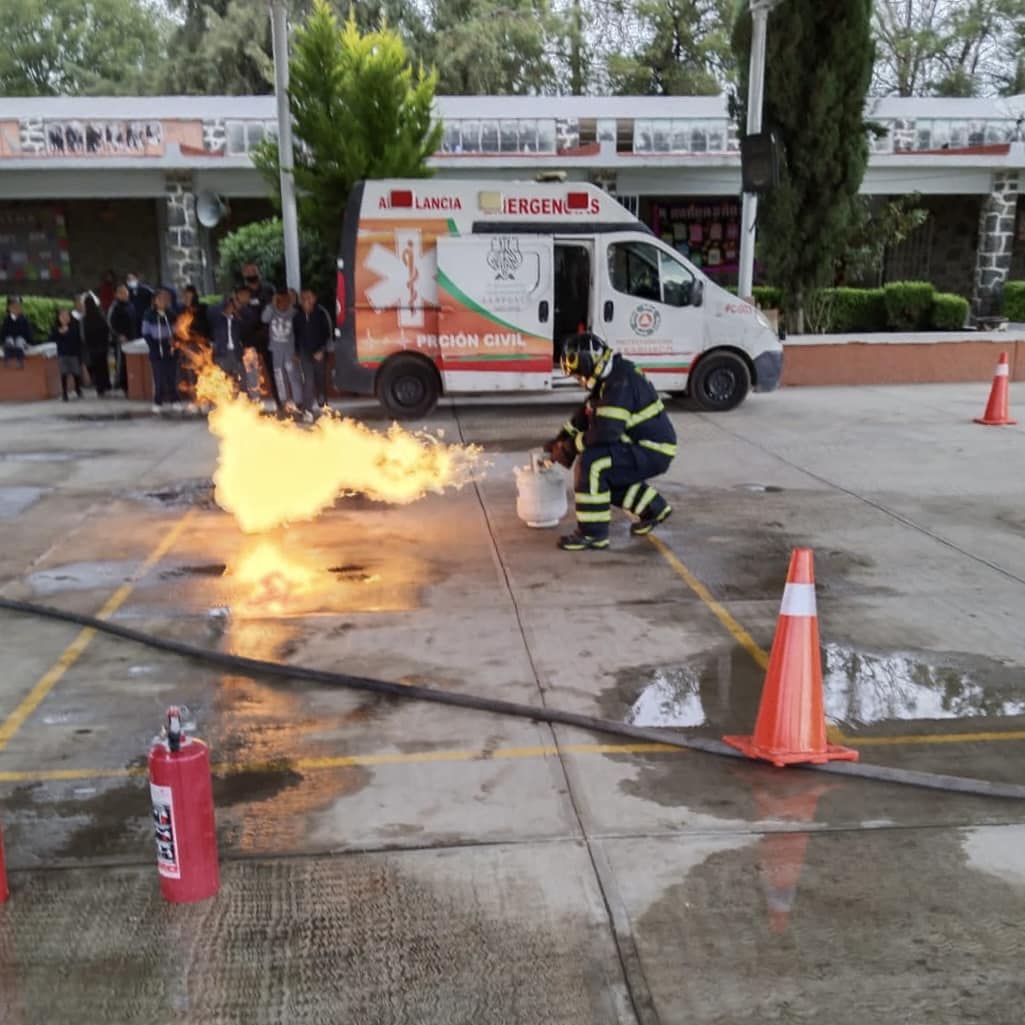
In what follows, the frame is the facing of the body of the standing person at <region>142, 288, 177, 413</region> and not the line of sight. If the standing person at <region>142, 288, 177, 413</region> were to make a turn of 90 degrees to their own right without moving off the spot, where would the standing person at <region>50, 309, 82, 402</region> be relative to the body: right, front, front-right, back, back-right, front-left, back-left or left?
front-right

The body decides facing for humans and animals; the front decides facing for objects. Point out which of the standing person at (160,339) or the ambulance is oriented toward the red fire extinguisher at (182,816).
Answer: the standing person

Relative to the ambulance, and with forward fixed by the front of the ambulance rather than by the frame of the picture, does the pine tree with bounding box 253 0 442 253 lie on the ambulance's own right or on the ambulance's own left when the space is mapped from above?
on the ambulance's own left

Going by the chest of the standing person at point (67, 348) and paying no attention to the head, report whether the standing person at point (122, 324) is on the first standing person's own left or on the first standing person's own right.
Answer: on the first standing person's own left

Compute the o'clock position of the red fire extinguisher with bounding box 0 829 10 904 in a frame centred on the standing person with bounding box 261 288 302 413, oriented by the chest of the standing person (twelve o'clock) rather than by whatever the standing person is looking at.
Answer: The red fire extinguisher is roughly at 12 o'clock from the standing person.

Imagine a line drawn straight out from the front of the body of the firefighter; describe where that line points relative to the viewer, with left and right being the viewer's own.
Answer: facing to the left of the viewer

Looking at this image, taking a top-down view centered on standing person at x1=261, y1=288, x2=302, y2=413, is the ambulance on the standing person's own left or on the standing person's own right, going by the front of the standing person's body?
on the standing person's own left

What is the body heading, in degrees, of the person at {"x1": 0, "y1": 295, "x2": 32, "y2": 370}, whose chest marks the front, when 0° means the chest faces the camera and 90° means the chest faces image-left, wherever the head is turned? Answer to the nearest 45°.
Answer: approximately 0°

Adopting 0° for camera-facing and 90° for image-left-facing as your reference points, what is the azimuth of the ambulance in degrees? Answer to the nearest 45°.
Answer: approximately 270°

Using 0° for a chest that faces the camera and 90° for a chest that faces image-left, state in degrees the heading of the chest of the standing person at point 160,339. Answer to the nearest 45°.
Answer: approximately 0°

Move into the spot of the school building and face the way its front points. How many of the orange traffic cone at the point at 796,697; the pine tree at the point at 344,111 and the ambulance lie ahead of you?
3
